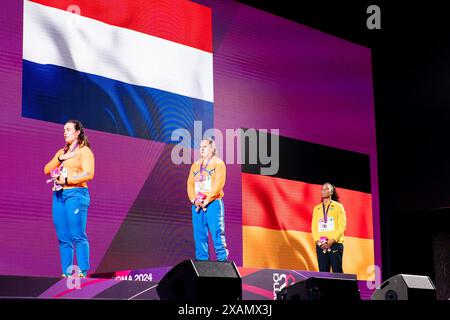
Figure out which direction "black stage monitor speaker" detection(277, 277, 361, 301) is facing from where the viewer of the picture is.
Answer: facing away from the viewer and to the left of the viewer

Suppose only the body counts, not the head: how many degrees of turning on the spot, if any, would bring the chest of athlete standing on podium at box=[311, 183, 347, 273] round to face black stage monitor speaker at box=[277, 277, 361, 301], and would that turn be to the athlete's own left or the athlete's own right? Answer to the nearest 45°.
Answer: approximately 45° to the athlete's own left

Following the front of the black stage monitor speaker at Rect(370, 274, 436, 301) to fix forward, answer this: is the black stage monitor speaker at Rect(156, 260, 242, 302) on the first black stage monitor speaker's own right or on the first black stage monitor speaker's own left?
on the first black stage monitor speaker's own left

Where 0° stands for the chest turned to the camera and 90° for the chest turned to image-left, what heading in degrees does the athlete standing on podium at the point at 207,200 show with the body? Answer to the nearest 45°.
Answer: approximately 45°

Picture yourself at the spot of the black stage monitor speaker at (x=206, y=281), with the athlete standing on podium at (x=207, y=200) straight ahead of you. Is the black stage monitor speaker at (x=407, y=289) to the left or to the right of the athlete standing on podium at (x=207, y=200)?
right

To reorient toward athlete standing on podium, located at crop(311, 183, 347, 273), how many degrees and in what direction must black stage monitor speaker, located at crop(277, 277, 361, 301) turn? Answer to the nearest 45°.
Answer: approximately 45° to its right
